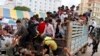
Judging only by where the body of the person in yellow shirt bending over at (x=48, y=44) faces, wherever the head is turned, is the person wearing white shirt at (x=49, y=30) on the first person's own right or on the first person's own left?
on the first person's own right

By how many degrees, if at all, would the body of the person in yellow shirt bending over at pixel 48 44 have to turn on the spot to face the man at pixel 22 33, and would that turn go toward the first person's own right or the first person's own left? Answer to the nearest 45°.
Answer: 0° — they already face them
